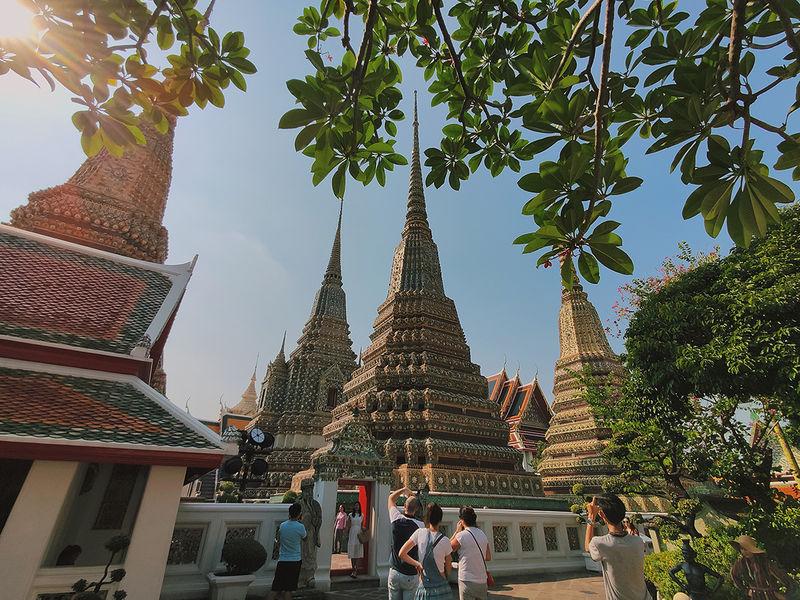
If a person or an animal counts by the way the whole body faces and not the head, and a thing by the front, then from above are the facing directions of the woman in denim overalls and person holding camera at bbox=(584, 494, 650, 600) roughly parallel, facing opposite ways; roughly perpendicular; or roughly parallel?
roughly parallel

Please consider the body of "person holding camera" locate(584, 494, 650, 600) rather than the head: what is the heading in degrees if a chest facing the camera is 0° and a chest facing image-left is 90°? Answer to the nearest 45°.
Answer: approximately 135°

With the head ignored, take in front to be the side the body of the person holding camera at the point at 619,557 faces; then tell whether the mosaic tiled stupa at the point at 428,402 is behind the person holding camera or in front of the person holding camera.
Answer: in front

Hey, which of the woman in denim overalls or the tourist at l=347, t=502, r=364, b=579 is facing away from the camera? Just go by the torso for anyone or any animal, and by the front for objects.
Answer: the woman in denim overalls

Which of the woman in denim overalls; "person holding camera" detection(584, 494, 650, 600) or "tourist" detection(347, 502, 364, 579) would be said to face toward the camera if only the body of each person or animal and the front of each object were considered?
the tourist

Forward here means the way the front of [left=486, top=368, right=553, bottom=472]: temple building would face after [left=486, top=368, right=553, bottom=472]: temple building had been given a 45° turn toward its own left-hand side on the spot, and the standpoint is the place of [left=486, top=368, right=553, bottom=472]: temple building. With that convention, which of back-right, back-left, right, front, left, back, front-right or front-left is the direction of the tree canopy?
right

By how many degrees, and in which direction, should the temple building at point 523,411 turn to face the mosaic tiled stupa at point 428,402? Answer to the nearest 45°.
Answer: approximately 45° to its right

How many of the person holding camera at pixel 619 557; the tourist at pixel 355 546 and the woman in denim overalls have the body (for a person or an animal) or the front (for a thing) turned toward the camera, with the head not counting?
1

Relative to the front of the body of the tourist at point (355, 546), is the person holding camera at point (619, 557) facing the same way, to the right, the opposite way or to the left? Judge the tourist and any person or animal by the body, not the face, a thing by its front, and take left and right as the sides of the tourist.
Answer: the opposite way

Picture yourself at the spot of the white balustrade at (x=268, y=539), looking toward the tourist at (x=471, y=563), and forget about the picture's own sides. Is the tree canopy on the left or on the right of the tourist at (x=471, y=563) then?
left

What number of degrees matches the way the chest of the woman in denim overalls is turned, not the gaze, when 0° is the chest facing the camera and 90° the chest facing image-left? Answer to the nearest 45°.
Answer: approximately 180°

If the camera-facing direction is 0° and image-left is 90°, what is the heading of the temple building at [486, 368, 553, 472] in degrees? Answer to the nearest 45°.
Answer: approximately 315°

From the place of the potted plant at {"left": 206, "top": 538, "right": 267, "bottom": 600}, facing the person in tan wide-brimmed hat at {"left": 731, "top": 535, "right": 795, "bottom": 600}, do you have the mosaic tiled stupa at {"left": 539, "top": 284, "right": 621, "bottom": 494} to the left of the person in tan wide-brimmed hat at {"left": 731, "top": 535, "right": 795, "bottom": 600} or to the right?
left

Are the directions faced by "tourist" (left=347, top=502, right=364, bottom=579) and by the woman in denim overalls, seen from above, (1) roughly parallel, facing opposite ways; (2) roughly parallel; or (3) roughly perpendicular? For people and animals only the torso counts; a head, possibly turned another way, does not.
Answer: roughly parallel, facing opposite ways

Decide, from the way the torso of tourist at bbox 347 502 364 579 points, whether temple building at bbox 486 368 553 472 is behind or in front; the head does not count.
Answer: behind

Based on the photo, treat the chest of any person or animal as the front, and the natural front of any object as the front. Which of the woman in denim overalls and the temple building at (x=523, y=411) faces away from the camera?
the woman in denim overalls

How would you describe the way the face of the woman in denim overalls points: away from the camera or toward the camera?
away from the camera

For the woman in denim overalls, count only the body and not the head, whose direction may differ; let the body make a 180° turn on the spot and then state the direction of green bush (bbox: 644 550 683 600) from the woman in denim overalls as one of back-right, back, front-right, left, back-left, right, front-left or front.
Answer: back-left

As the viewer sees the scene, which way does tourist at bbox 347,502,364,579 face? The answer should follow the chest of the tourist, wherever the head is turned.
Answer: toward the camera

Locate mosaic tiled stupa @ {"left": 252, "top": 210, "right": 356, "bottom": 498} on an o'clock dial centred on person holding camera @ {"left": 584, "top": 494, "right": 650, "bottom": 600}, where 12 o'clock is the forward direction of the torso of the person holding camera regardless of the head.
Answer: The mosaic tiled stupa is roughly at 12 o'clock from the person holding camera.
